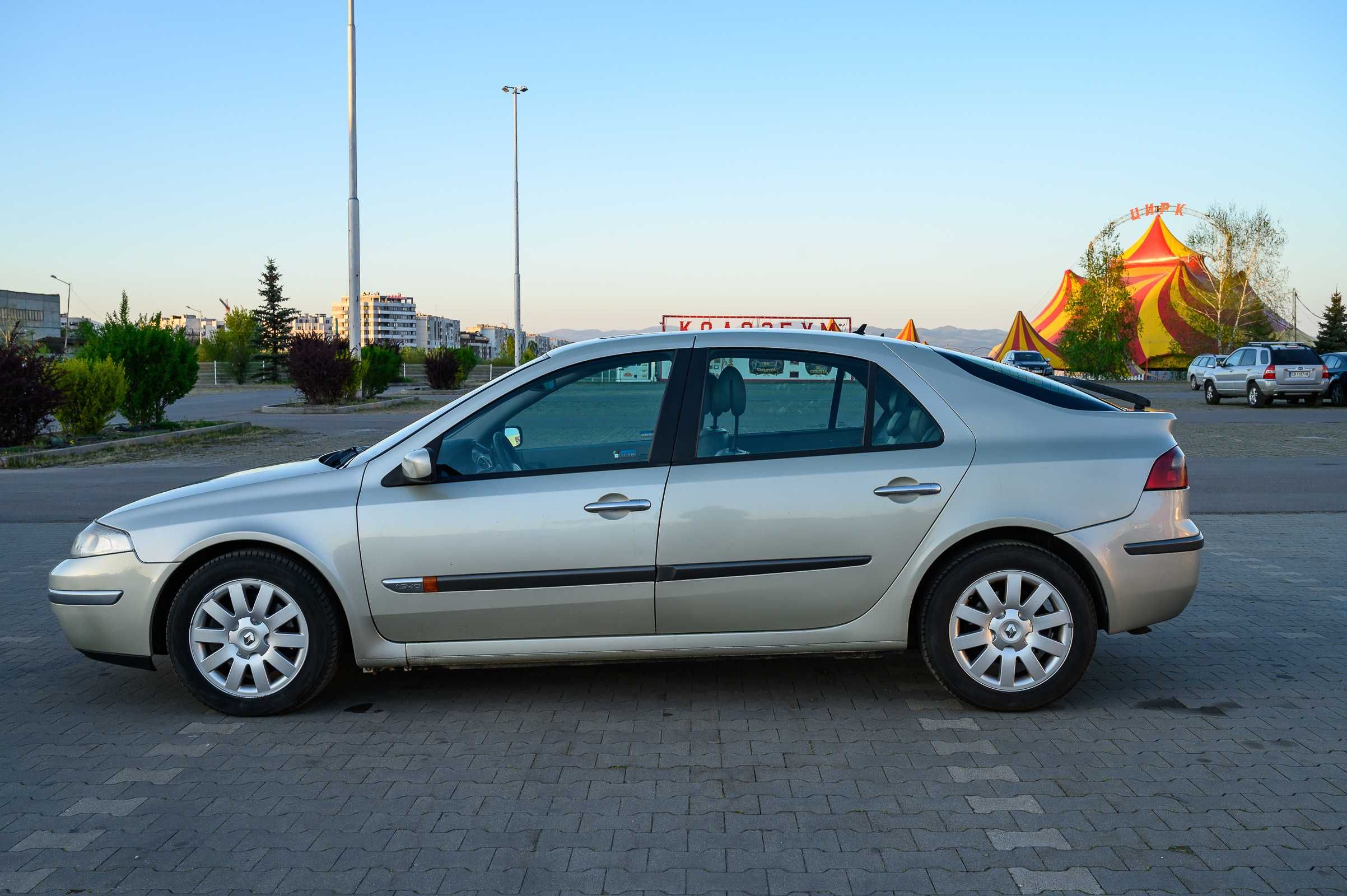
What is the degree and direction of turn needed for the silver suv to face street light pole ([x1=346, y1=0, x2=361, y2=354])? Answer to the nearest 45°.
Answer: approximately 90° to its left

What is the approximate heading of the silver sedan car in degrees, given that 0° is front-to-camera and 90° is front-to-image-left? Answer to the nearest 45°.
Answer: approximately 90°

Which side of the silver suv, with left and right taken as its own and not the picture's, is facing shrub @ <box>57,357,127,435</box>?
left

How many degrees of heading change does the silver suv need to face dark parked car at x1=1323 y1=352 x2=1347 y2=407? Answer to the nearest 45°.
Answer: approximately 90° to its right

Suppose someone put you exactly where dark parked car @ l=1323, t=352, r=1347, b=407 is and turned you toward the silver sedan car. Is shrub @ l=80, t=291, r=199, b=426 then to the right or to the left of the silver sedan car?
right

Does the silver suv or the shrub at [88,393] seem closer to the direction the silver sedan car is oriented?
the shrub

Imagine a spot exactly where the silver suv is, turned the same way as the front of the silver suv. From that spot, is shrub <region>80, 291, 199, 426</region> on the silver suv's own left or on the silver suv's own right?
on the silver suv's own left

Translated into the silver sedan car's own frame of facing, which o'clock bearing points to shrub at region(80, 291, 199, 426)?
The shrub is roughly at 2 o'clock from the silver sedan car.

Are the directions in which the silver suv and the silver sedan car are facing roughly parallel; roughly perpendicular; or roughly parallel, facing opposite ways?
roughly perpendicular

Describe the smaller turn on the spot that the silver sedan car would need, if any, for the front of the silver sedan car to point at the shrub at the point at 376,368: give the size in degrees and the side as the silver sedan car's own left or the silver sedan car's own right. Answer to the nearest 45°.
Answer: approximately 90° to the silver sedan car's own right

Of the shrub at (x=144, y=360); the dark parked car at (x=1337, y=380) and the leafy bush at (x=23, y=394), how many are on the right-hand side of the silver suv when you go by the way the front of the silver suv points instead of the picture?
1

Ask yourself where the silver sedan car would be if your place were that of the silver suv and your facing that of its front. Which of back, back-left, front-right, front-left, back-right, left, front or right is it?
back-left
